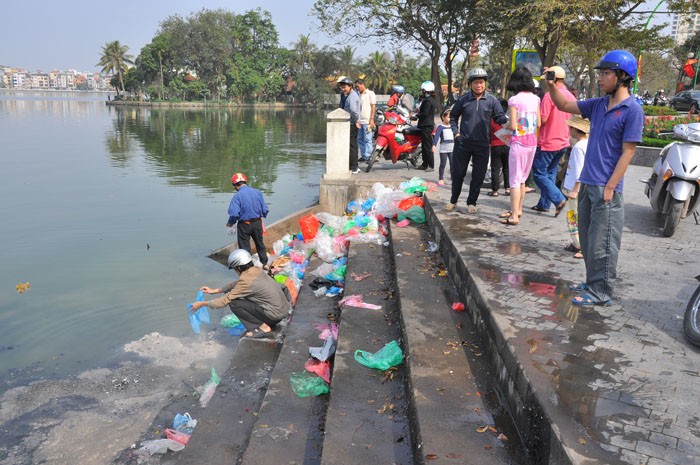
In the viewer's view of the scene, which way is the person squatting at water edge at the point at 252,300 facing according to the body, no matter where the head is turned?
to the viewer's left

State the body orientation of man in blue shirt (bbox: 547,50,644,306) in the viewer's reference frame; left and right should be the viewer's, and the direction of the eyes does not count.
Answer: facing the viewer and to the left of the viewer

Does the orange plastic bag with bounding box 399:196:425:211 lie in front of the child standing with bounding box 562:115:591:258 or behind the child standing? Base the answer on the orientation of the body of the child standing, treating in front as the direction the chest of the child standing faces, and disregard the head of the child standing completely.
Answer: in front

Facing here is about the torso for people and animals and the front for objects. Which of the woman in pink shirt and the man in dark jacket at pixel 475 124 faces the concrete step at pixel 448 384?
the man in dark jacket

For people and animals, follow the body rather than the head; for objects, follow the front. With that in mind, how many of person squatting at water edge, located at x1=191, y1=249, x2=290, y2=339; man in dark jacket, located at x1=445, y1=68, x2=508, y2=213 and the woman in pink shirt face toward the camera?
1

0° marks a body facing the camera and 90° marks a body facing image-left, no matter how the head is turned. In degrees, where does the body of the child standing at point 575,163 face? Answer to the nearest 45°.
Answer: approximately 90°

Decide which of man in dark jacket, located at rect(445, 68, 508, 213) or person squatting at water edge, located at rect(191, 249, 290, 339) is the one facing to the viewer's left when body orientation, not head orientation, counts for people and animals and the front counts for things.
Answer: the person squatting at water edge

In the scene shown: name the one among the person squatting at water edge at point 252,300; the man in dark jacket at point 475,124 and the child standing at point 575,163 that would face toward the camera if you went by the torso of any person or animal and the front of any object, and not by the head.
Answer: the man in dark jacket

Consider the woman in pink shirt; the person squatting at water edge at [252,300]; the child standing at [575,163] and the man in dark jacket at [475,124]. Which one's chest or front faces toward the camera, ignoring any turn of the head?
the man in dark jacket

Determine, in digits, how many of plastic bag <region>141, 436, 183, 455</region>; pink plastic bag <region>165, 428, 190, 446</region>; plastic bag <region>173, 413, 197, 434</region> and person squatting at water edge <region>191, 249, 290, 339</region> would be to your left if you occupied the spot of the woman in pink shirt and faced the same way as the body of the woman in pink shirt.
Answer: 4

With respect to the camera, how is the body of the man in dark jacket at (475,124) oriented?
toward the camera

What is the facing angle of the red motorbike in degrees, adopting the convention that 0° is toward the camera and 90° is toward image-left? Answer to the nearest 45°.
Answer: approximately 45°

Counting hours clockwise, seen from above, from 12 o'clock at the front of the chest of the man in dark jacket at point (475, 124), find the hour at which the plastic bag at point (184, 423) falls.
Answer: The plastic bag is roughly at 1 o'clock from the man in dark jacket.

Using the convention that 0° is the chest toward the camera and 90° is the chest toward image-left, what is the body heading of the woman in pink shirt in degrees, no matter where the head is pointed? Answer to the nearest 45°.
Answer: approximately 135°

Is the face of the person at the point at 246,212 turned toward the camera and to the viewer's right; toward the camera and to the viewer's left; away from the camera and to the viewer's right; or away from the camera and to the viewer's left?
away from the camera and to the viewer's left

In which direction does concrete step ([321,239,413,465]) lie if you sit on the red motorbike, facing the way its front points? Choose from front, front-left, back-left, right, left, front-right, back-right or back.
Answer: front-left

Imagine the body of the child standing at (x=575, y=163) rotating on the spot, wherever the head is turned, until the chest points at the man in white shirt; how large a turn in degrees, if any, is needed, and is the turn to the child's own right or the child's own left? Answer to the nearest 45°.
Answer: approximately 45° to the child's own right
